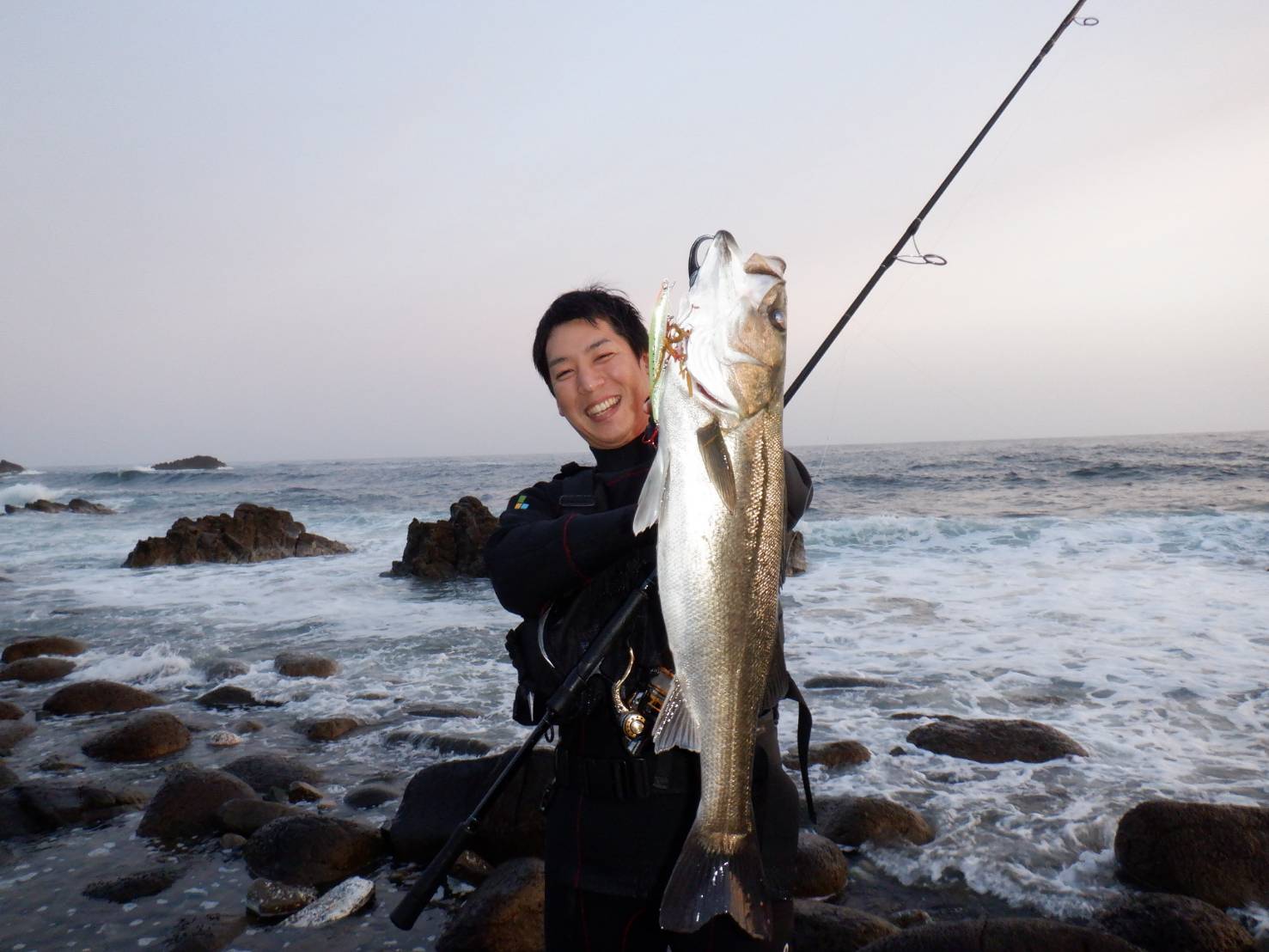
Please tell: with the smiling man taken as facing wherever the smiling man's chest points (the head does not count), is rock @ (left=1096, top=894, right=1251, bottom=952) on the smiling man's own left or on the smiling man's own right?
on the smiling man's own left

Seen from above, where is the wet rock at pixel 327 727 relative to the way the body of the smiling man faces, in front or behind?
behind

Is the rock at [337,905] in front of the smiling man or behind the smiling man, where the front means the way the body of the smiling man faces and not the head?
behind

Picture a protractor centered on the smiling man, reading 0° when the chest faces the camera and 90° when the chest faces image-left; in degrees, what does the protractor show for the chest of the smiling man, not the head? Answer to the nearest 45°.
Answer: approximately 0°

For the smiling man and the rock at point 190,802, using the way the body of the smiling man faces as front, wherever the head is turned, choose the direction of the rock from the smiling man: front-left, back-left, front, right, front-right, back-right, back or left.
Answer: back-right

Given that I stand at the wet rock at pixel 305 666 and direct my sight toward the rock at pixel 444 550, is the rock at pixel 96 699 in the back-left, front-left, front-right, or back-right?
back-left

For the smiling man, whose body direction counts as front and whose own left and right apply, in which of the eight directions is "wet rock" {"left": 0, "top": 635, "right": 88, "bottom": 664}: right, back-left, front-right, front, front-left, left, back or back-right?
back-right

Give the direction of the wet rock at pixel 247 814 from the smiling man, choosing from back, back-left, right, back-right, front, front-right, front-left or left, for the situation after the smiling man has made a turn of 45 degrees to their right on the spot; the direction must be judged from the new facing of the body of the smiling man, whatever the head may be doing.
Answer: right

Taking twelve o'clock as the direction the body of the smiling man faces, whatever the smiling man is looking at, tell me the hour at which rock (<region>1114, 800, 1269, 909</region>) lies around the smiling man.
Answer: The rock is roughly at 8 o'clock from the smiling man.
